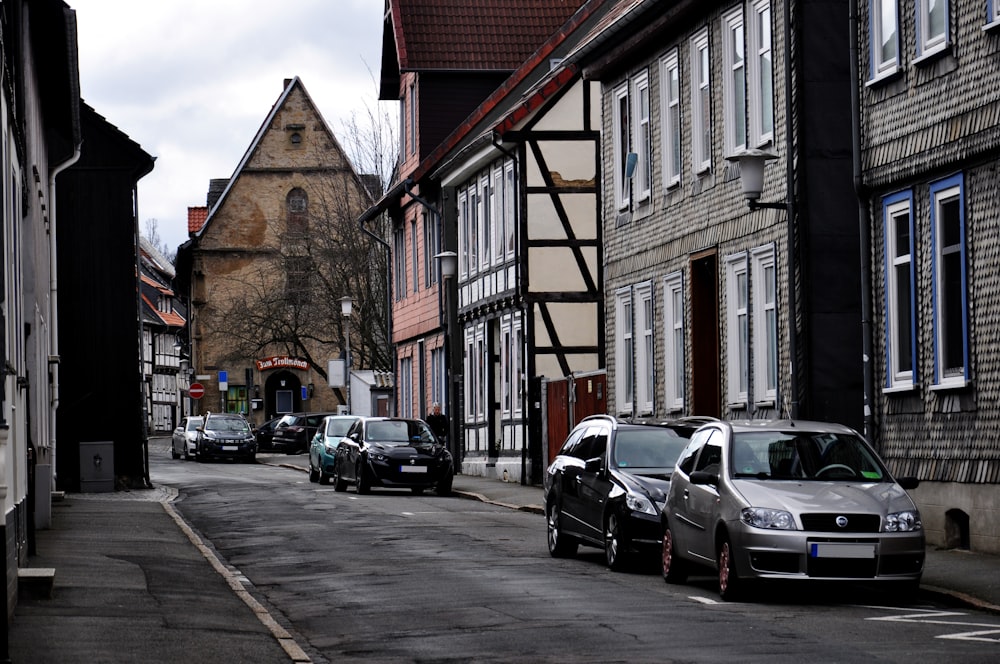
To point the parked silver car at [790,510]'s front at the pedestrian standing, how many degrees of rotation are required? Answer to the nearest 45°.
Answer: approximately 135° to its left

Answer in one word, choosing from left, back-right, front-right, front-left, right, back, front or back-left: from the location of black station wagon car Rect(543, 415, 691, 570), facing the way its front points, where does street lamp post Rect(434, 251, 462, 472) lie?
back-left

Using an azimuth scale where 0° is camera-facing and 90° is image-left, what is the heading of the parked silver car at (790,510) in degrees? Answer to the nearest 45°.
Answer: approximately 315°

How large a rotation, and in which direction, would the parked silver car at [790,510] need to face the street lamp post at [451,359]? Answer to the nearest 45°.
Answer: approximately 135° to its left

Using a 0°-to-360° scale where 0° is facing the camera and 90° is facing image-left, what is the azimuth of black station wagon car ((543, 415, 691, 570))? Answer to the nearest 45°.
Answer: approximately 315°

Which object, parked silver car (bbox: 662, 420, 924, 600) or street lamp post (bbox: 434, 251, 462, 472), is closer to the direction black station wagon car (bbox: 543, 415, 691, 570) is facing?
the parked silver car

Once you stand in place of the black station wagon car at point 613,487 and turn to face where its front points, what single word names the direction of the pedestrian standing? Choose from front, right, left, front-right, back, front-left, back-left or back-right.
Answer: back-left

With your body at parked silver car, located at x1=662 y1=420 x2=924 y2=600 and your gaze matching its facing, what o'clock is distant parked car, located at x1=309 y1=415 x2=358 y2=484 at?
The distant parked car is roughly at 7 o'clock from the parked silver car.

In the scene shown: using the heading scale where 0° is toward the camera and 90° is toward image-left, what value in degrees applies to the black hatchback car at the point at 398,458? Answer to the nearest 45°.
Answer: approximately 315°
